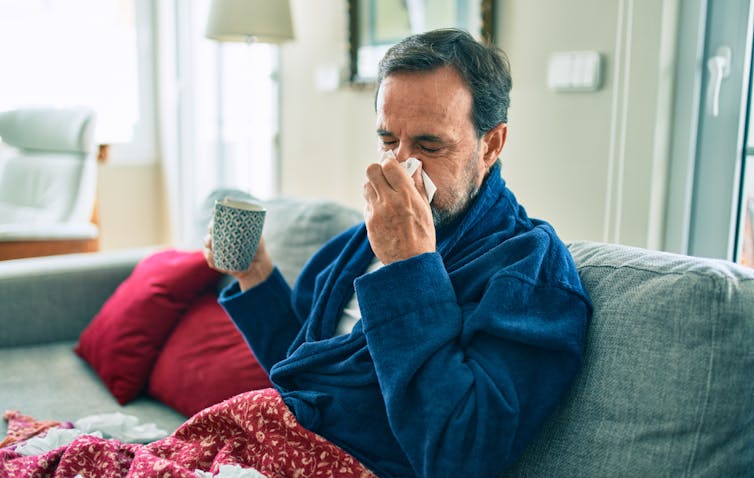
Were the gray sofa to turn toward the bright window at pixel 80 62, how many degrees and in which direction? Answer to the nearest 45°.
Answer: approximately 90° to its right

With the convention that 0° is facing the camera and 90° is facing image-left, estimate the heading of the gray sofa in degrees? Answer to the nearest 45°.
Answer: approximately 45°

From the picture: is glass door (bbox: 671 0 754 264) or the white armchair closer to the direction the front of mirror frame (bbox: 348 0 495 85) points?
the glass door

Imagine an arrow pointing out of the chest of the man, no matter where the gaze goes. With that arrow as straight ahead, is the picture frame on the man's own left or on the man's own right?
on the man's own right

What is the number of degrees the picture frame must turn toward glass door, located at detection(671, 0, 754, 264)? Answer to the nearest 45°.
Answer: approximately 45° to its left

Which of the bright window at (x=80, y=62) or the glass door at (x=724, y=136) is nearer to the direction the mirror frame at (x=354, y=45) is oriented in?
the glass door

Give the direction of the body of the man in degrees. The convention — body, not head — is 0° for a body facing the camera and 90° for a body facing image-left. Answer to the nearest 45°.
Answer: approximately 45°

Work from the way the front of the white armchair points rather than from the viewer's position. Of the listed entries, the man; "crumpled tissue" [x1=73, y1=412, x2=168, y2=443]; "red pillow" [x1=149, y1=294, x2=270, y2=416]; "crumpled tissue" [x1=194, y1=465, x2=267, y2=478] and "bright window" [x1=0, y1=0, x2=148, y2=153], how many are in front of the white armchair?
4

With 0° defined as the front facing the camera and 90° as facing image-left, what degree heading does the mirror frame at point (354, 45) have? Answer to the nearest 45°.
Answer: approximately 0°

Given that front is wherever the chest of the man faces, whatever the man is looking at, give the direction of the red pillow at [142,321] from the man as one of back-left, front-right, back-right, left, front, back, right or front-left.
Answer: right

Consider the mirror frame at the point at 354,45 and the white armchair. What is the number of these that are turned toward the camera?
2
